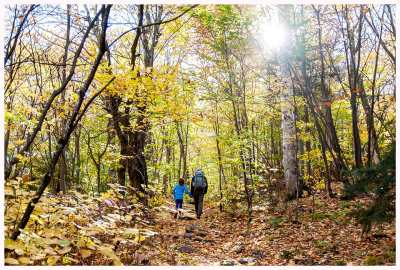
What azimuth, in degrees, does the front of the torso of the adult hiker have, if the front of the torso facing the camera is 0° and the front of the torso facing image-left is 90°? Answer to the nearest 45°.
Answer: approximately 180°

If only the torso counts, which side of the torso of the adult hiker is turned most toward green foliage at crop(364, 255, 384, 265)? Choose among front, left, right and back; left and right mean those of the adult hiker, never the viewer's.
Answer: back

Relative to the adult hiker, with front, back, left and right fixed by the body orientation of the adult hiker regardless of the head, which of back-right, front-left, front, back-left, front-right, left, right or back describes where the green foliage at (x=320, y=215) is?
back-right

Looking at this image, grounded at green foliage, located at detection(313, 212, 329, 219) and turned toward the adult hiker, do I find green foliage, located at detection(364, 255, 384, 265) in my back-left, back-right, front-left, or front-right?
back-left

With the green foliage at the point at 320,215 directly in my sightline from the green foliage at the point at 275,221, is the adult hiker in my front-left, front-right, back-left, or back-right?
back-left

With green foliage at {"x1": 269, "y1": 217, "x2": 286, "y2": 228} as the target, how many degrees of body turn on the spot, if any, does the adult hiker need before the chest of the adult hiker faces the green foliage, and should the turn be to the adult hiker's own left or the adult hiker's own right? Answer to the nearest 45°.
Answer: approximately 135° to the adult hiker's own right
